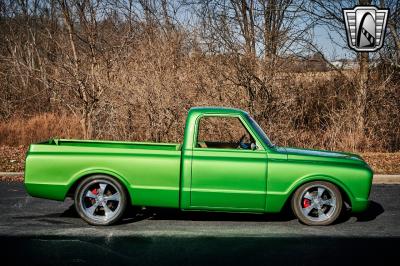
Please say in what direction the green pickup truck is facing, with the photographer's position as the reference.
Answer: facing to the right of the viewer
